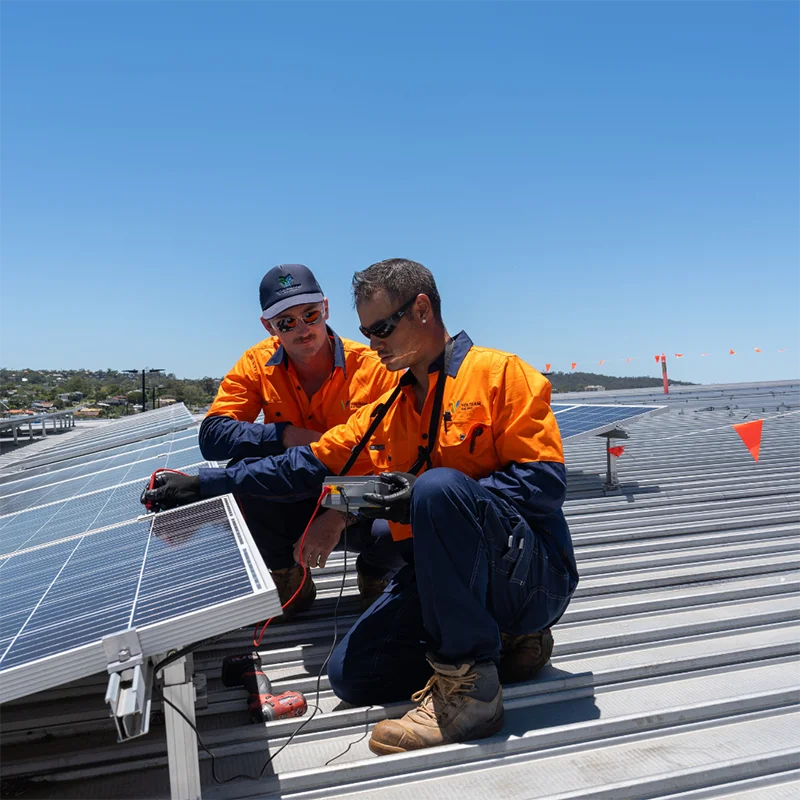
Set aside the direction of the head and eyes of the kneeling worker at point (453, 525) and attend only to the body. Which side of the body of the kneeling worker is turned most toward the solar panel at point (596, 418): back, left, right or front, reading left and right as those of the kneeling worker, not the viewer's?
back

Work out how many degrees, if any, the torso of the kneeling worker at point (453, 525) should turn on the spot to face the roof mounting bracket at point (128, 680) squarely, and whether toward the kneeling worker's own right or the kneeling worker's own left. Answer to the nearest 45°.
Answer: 0° — they already face it

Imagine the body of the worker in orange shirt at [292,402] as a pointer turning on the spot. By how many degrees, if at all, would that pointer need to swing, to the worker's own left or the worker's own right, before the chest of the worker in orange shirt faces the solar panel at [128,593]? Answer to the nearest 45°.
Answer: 0° — they already face it

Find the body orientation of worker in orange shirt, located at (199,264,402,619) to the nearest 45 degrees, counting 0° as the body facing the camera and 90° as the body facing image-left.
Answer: approximately 0°

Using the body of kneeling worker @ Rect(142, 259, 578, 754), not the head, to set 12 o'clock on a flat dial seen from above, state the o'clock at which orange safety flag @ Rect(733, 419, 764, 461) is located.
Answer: The orange safety flag is roughly at 6 o'clock from the kneeling worker.

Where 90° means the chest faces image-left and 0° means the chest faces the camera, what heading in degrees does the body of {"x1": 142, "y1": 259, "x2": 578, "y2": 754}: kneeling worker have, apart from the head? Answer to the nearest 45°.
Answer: approximately 45°

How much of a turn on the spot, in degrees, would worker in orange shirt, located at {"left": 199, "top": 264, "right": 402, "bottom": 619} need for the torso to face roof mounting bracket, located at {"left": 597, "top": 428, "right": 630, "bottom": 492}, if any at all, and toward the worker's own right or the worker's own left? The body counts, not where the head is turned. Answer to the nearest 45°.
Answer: approximately 135° to the worker's own left

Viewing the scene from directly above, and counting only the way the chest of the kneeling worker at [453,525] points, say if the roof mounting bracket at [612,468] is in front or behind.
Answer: behind

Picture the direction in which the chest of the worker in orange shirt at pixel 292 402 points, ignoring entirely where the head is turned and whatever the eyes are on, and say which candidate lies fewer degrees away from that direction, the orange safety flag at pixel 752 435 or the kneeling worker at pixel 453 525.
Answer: the kneeling worker
